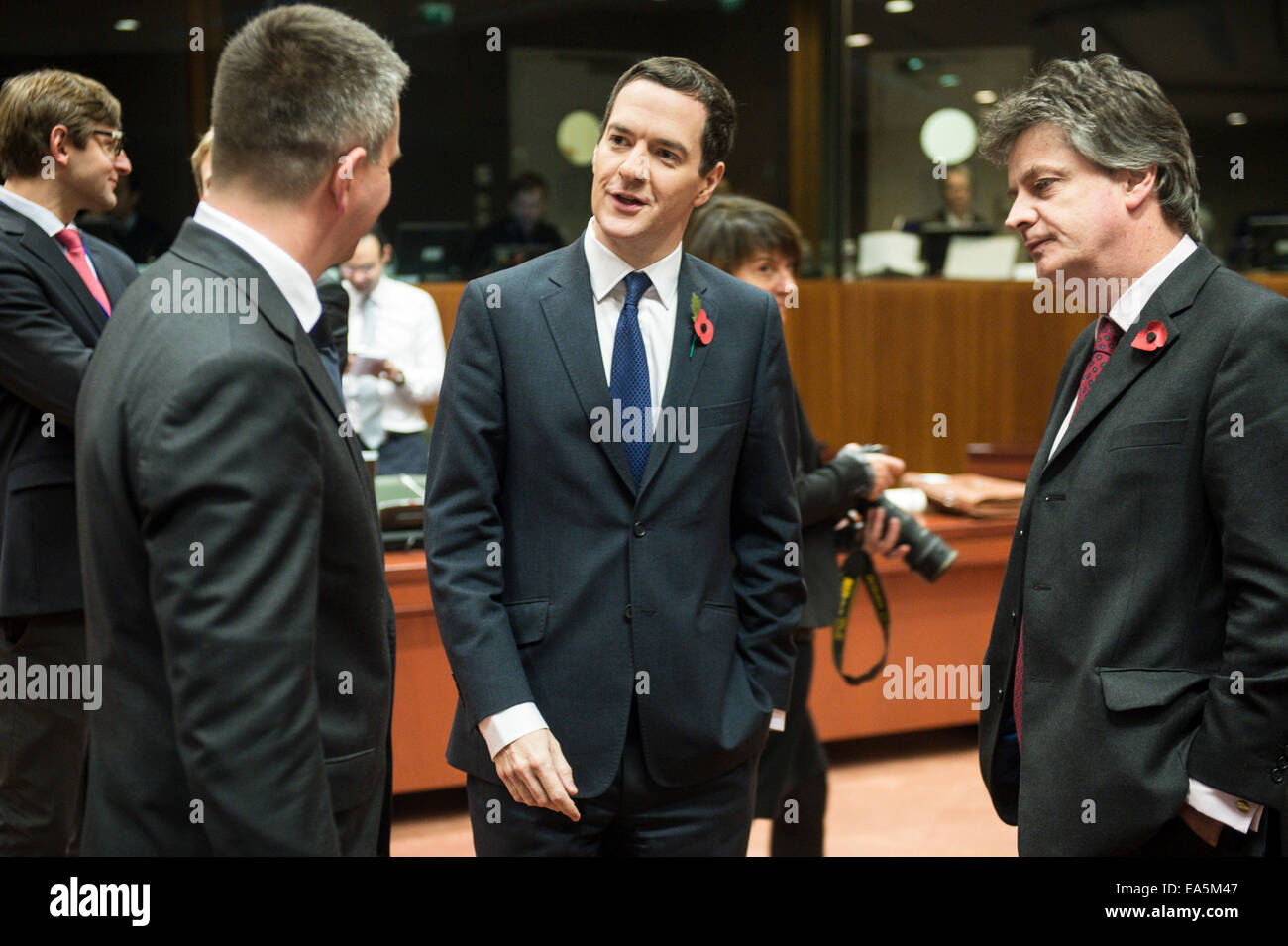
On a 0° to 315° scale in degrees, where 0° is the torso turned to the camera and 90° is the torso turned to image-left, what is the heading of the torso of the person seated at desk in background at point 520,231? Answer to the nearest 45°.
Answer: approximately 0°

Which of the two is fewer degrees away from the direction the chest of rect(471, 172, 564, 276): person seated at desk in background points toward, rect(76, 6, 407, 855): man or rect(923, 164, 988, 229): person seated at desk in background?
the man

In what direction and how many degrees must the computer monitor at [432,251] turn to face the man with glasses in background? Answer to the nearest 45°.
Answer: approximately 180°

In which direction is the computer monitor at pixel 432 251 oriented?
away from the camera

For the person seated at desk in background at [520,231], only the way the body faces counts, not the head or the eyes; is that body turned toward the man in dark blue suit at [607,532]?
yes

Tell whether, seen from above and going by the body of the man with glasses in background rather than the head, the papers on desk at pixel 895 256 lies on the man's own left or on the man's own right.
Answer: on the man's own left

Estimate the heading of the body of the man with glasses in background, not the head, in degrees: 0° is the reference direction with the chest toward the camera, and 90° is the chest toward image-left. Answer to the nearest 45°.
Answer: approximately 315°

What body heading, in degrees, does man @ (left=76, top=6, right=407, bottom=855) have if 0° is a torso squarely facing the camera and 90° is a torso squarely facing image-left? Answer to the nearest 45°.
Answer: approximately 270°

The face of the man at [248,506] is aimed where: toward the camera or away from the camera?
away from the camera
